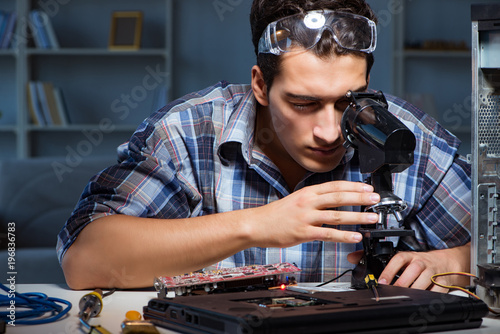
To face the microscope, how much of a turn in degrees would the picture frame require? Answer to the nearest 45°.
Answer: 0° — it already faces it

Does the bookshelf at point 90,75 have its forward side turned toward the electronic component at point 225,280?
yes

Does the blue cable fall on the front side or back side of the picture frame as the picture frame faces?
on the front side

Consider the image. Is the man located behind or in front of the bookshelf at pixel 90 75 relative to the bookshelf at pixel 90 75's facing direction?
in front

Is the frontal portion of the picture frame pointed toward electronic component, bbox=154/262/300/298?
yes

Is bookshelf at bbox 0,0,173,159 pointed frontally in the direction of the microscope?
yes

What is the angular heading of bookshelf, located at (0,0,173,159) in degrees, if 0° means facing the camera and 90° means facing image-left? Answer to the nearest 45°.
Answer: approximately 0°

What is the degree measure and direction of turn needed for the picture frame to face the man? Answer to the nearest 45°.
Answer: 0° — it already faces them

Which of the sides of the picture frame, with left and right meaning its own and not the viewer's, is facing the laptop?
front
